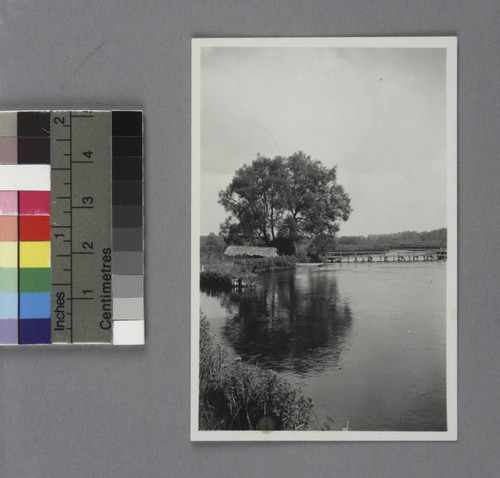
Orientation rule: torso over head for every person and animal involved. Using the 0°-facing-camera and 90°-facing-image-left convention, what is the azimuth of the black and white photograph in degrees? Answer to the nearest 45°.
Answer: approximately 0°
